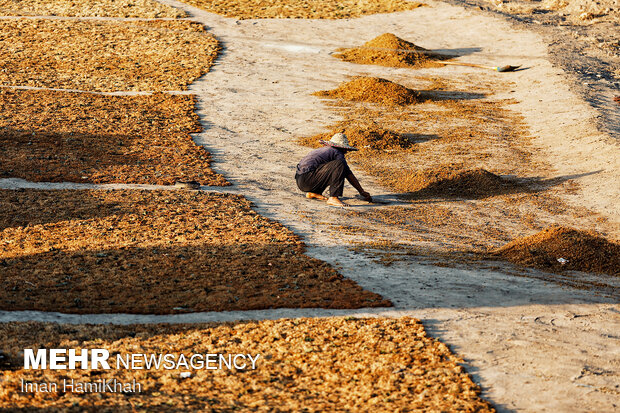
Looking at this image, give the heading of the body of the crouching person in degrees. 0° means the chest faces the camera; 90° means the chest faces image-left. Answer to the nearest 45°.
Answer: approximately 270°
